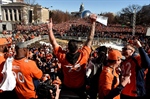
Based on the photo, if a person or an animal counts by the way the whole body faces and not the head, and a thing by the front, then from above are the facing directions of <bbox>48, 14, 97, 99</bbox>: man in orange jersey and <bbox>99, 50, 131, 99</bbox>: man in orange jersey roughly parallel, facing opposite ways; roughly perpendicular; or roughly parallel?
roughly perpendicular

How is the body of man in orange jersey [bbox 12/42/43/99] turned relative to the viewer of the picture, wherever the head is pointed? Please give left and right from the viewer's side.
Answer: facing away from the viewer and to the right of the viewer

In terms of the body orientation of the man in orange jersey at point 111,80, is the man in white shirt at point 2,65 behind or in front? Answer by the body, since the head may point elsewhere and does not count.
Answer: behind

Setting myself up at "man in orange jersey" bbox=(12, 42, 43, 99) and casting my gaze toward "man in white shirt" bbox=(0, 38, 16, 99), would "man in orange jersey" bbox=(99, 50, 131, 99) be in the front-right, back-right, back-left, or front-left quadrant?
back-right

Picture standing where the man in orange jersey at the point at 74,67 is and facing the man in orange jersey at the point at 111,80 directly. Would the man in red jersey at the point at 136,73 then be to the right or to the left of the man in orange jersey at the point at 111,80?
left

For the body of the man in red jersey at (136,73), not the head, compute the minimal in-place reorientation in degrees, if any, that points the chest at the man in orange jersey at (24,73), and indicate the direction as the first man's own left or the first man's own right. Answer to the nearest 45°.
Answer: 0° — they already face them

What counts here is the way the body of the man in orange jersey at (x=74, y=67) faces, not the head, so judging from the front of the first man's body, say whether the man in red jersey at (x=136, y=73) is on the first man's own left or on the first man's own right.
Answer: on the first man's own right

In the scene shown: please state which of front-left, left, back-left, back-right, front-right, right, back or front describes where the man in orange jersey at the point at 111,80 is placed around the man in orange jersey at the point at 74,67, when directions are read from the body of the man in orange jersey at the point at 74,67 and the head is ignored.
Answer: back-right

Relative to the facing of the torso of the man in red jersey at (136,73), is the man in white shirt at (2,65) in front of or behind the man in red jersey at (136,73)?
in front
